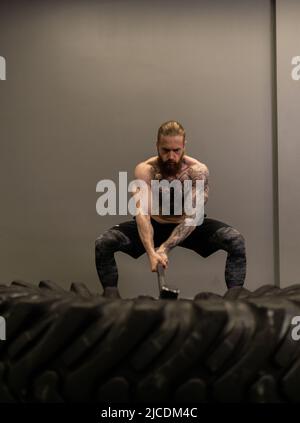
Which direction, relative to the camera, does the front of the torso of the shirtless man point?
toward the camera

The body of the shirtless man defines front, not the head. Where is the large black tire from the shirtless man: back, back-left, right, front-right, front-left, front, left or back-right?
front
